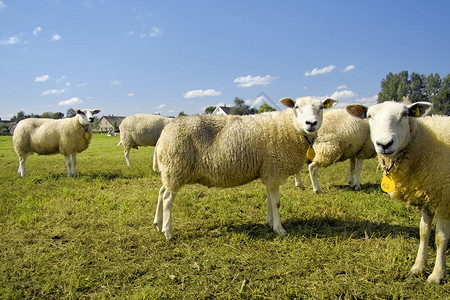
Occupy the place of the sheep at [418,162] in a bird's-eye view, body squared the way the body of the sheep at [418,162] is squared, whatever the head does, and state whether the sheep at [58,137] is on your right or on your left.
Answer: on your right

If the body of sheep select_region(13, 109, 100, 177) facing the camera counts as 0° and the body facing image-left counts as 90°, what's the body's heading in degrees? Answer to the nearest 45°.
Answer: approximately 270°

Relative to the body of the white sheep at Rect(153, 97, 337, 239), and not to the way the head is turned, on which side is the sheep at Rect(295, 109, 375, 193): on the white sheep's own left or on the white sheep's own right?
on the white sheep's own left

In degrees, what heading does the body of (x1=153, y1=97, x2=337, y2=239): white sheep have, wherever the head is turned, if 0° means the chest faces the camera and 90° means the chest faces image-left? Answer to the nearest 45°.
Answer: approximately 270°
